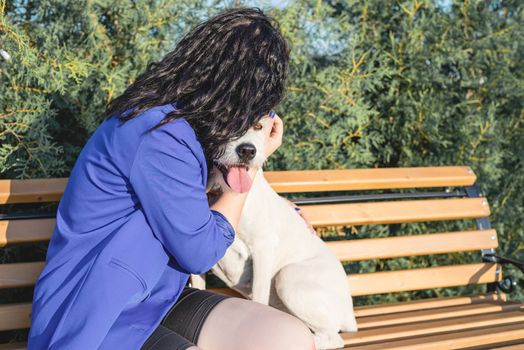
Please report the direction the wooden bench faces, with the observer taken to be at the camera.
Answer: facing the viewer

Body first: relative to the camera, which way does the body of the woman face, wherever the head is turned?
to the viewer's right
